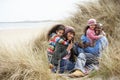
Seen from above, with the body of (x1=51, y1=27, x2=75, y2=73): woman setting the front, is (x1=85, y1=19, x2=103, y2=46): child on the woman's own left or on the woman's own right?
on the woman's own left

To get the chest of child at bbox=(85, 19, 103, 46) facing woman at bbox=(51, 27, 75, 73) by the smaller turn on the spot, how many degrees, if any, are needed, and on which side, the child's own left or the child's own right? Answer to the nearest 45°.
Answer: approximately 90° to the child's own right

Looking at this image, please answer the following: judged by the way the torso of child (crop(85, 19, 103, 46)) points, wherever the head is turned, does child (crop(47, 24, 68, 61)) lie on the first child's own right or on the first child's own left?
on the first child's own right

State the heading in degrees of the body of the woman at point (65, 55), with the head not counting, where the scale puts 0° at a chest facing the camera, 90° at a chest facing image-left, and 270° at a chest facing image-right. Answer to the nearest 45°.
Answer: approximately 315°

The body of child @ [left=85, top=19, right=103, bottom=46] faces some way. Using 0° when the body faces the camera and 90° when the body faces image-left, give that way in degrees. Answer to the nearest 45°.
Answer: approximately 315°
